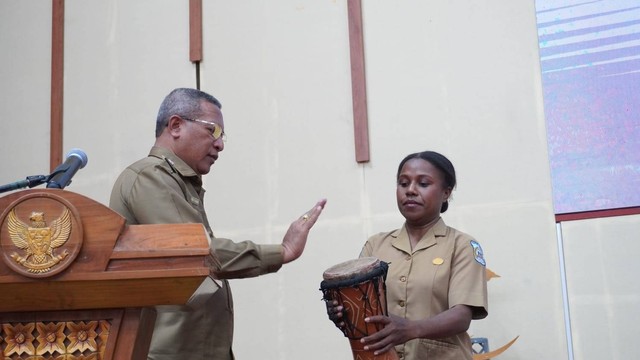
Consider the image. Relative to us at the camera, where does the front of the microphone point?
facing away from the viewer and to the right of the viewer

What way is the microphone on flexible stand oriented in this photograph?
to the viewer's right

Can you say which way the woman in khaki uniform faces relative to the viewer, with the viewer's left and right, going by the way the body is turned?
facing the viewer and to the left of the viewer

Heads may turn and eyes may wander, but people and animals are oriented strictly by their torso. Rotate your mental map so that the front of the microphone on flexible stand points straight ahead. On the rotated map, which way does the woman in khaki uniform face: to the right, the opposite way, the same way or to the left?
the opposite way

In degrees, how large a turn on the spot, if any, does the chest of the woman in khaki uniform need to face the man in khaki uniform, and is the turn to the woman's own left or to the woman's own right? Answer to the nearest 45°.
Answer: approximately 45° to the woman's own right

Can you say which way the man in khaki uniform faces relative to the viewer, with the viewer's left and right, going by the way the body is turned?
facing to the right of the viewer

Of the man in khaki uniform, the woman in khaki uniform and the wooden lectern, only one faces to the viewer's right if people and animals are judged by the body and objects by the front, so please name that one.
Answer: the man in khaki uniform

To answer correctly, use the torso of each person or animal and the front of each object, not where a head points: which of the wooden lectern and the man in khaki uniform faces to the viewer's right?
the man in khaki uniform

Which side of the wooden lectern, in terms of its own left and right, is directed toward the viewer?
front

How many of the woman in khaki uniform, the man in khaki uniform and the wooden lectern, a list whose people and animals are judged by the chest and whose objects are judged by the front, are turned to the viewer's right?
1

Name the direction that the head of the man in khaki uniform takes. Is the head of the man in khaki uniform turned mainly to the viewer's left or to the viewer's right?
to the viewer's right

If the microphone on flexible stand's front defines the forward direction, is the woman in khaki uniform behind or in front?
in front

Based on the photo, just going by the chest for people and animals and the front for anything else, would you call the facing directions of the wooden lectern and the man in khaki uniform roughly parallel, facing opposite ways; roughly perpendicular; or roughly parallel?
roughly perpendicular
